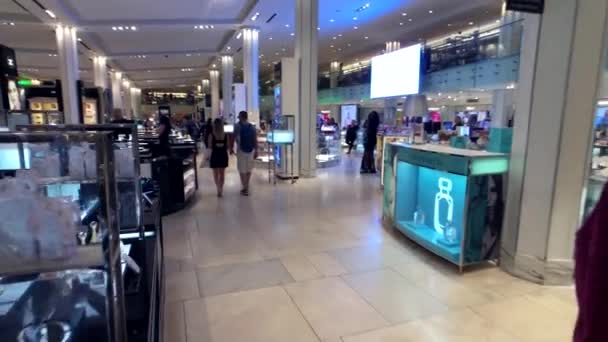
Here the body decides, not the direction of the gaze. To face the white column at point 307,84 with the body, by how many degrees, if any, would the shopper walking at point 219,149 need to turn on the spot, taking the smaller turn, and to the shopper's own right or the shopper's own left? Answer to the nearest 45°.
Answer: approximately 45° to the shopper's own right

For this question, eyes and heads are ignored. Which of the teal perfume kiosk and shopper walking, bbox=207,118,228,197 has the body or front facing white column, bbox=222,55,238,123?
the shopper walking

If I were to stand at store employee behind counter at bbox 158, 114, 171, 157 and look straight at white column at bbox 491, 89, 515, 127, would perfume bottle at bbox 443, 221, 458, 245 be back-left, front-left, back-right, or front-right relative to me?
front-right

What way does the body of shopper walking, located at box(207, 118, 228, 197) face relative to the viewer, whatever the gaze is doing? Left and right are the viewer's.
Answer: facing away from the viewer

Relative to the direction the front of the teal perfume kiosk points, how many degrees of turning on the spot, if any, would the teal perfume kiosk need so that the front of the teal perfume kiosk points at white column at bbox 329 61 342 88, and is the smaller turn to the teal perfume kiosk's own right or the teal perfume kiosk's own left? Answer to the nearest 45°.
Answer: approximately 135° to the teal perfume kiosk's own right

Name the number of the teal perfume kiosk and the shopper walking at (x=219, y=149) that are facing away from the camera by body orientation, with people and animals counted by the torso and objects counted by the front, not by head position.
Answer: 1

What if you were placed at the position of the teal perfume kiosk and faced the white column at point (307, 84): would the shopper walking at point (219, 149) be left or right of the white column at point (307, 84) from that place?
left

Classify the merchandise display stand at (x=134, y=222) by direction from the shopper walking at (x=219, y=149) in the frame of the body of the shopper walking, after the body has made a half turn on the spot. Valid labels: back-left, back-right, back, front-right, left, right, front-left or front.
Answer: front

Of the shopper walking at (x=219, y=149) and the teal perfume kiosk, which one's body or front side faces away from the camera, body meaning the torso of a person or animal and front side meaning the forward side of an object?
the shopper walking

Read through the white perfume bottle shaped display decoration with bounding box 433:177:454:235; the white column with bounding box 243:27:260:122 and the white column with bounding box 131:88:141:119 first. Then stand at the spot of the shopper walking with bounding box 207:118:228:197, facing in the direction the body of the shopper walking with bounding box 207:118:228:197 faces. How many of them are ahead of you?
2

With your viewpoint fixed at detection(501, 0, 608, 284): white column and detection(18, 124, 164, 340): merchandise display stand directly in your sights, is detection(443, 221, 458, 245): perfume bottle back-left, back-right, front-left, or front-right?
front-right

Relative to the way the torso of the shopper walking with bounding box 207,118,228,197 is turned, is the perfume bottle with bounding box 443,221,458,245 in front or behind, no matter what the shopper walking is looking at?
behind

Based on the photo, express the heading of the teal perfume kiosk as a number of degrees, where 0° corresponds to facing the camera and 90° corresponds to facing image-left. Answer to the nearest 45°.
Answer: approximately 45°
